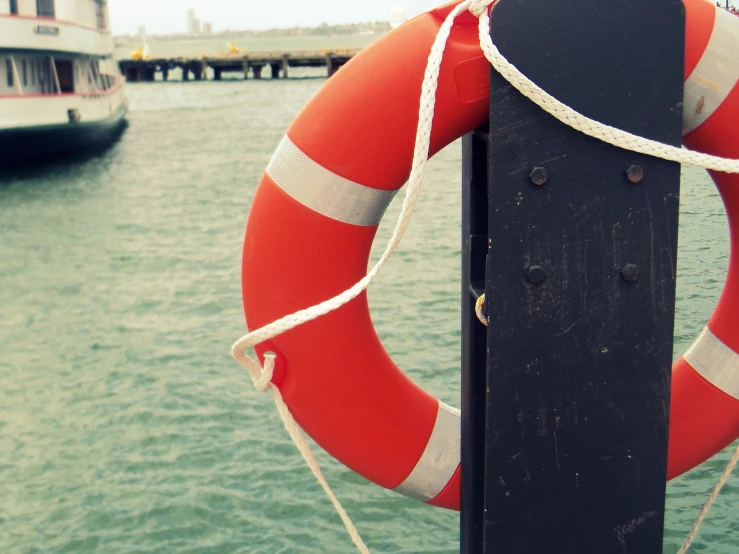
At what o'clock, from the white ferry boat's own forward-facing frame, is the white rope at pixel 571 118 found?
The white rope is roughly at 3 o'clock from the white ferry boat.

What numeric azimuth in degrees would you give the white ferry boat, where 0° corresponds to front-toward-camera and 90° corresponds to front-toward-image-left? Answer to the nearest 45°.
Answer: approximately 270°

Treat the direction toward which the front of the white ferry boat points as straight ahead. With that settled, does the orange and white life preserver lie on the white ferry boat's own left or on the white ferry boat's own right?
on the white ferry boat's own right

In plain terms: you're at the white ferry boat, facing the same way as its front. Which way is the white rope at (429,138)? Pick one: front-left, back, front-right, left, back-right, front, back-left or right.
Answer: right

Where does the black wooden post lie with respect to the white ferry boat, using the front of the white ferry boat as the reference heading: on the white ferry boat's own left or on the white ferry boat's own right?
on the white ferry boat's own right
